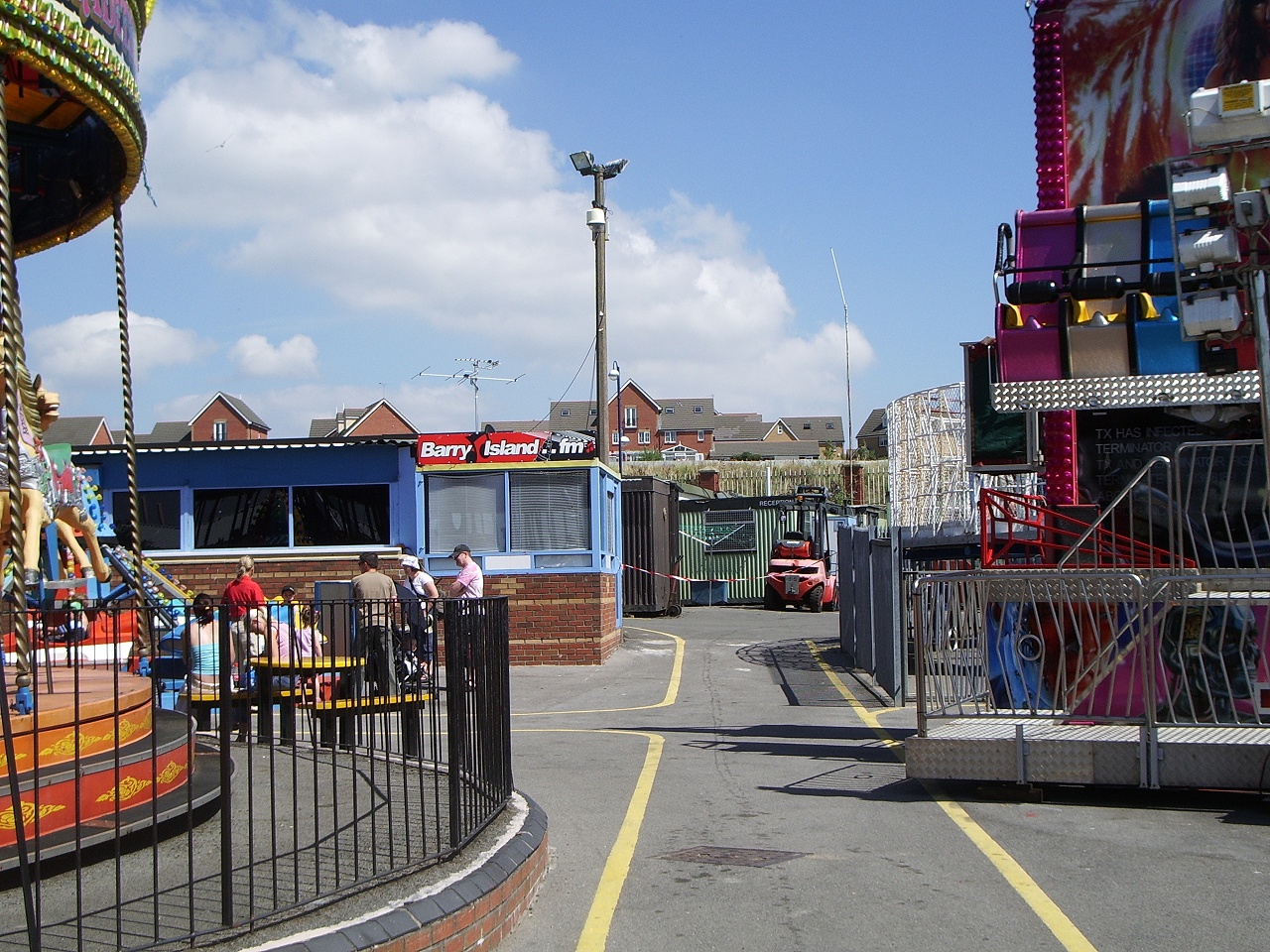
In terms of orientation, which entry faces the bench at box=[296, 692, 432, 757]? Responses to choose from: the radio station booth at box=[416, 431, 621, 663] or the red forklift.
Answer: the radio station booth

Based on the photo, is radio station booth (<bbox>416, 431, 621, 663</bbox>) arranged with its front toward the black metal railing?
yes

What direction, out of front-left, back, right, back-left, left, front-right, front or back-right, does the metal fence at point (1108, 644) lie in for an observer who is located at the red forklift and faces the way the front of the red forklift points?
back-right

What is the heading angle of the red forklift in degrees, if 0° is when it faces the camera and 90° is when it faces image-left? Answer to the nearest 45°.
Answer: approximately 225°
